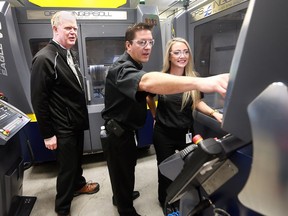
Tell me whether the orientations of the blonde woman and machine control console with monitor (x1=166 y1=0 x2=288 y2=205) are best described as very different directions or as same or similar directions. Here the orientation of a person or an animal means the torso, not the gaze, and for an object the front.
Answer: very different directions

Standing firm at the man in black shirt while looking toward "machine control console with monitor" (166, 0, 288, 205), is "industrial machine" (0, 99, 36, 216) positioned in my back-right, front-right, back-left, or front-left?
back-right

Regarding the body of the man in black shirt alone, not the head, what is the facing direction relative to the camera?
to the viewer's right

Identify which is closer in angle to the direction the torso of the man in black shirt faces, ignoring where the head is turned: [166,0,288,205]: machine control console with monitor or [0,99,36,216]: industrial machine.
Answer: the machine control console with monitor

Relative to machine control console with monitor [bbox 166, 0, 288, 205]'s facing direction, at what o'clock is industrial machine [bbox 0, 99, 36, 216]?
The industrial machine is roughly at 11 o'clock from the machine control console with monitor.

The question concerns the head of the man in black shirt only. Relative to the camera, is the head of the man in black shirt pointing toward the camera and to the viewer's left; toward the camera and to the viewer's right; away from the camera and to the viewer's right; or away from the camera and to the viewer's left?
toward the camera and to the viewer's right

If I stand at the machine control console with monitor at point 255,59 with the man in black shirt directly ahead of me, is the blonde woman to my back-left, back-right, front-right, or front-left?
front-right

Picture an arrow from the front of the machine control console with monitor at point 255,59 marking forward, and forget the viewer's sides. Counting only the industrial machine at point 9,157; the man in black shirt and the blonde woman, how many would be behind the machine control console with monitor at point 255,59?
0

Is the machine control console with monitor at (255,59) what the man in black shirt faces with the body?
yes

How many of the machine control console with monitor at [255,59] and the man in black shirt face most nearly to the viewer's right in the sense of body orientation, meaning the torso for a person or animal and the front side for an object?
1

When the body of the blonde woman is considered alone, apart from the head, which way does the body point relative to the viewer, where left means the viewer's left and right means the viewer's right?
facing the viewer and to the right of the viewer

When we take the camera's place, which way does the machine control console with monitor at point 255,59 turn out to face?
facing away from the viewer and to the left of the viewer
